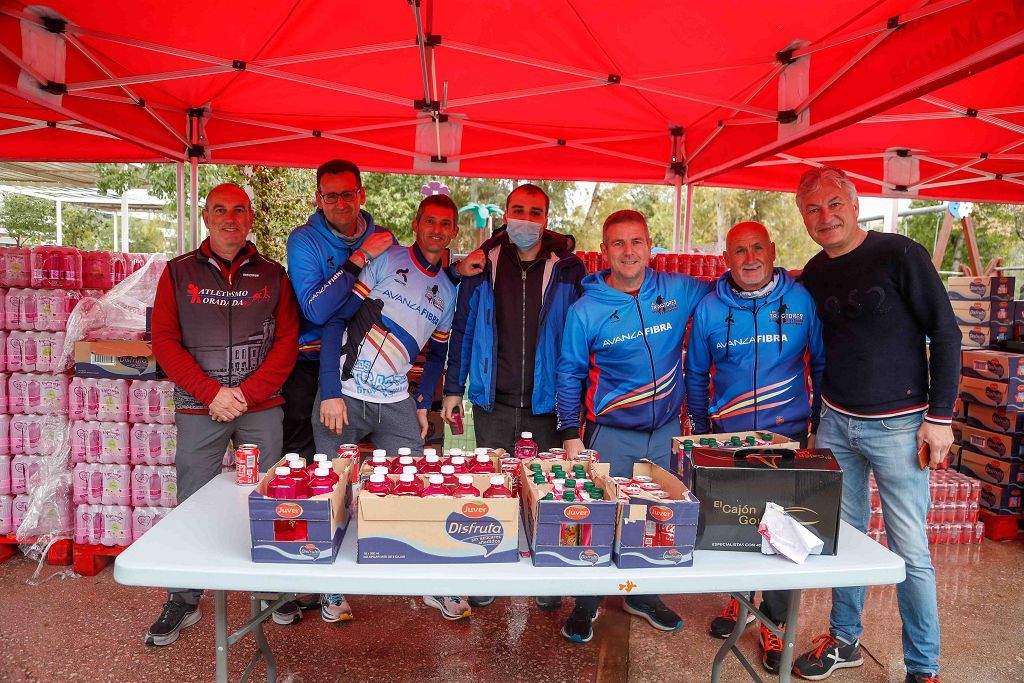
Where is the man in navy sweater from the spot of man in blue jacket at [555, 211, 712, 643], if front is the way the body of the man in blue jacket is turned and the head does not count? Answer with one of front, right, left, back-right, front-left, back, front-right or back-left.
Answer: left

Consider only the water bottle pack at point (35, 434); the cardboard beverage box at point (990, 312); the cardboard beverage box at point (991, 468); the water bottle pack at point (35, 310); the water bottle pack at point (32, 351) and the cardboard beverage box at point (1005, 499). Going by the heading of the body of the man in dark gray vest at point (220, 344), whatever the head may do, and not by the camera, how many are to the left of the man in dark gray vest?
3

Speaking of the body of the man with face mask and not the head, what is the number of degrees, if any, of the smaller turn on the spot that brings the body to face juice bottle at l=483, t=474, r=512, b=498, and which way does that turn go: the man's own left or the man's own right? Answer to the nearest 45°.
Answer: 0° — they already face it

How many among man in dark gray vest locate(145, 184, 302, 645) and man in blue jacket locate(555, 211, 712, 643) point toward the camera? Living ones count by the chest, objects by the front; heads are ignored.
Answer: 2

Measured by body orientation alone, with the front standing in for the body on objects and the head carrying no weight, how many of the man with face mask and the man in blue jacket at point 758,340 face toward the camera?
2

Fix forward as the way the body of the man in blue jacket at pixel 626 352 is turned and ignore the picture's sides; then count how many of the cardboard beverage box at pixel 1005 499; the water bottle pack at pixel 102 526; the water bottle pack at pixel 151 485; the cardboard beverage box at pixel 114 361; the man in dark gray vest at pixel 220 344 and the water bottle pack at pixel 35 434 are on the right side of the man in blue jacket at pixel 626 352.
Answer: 5

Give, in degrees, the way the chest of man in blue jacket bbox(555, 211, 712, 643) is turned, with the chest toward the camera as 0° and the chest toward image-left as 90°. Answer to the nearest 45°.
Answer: approximately 0°

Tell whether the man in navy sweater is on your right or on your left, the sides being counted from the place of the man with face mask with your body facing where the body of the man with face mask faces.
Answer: on your left

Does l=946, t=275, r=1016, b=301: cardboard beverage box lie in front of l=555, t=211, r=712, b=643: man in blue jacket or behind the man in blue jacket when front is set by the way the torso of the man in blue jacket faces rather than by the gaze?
behind
